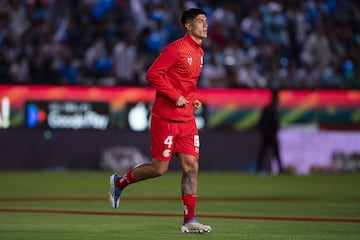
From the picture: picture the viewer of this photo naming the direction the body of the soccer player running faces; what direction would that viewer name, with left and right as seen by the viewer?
facing the viewer and to the right of the viewer
